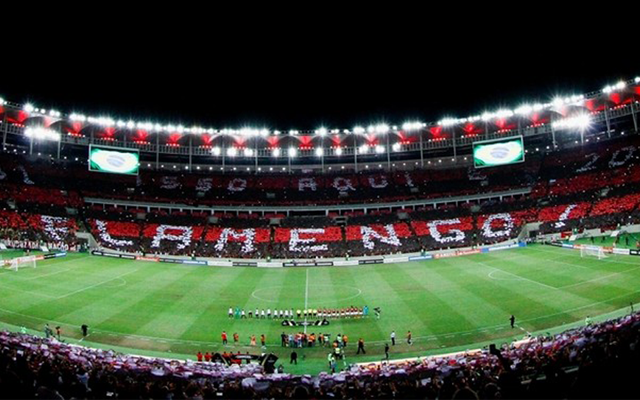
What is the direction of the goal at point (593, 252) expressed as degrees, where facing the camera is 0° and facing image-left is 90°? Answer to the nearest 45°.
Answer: approximately 45°
